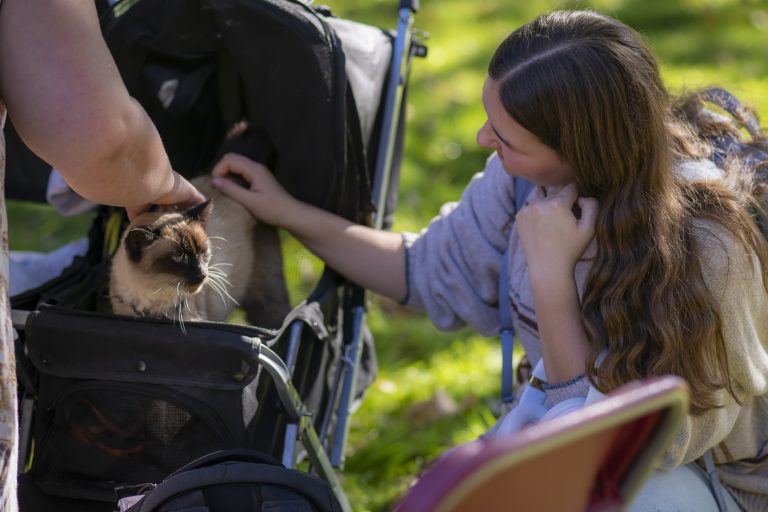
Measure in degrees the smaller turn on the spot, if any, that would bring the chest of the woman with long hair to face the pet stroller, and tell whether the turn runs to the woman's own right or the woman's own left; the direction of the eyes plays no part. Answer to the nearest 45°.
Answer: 0° — they already face it

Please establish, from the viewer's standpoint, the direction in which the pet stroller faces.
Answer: facing the viewer and to the left of the viewer

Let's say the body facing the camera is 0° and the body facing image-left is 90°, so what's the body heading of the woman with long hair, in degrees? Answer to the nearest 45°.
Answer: approximately 90°

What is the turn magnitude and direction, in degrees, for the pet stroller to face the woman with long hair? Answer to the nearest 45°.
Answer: approximately 135° to its left

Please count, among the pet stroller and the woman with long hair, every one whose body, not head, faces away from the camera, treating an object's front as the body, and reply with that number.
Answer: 0

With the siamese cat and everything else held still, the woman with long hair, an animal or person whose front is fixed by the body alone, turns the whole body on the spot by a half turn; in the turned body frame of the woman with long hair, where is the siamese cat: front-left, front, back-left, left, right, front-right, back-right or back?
back

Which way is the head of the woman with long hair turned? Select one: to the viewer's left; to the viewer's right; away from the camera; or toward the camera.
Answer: to the viewer's left
